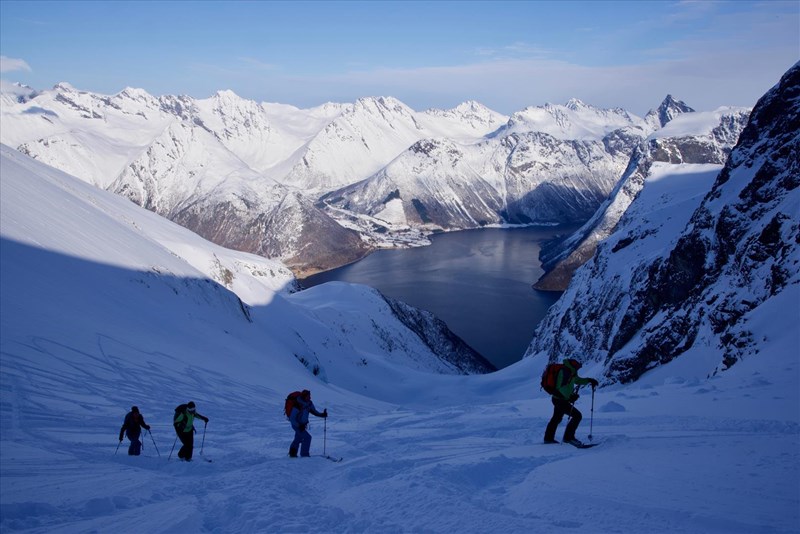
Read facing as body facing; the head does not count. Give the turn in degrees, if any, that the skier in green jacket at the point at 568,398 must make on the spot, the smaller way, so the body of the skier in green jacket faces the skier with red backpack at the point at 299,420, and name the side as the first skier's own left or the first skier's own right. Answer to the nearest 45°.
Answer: approximately 180°

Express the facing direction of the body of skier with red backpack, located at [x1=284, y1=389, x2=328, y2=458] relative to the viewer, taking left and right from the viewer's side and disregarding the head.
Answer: facing to the right of the viewer

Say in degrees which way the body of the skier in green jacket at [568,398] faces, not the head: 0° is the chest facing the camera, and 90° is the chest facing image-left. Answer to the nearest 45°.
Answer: approximately 270°

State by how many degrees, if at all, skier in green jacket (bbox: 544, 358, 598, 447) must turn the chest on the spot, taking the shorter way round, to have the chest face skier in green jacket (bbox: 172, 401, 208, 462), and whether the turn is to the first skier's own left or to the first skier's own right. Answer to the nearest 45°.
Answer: approximately 180°

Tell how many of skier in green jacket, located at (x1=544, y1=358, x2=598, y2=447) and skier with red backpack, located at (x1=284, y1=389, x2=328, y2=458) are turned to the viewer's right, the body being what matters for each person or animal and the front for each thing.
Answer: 2

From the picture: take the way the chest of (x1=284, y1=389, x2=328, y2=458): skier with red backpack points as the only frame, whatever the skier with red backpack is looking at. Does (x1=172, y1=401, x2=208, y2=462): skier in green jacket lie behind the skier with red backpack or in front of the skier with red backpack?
behind
